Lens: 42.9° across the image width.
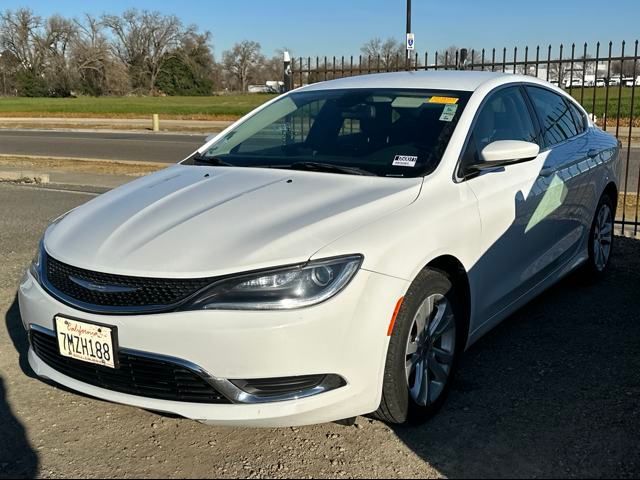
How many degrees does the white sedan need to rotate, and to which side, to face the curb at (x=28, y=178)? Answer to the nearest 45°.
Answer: approximately 90° to its right

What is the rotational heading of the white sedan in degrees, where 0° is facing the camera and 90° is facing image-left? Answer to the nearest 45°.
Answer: approximately 45°

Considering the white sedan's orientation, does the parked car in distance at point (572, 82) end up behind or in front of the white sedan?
behind
